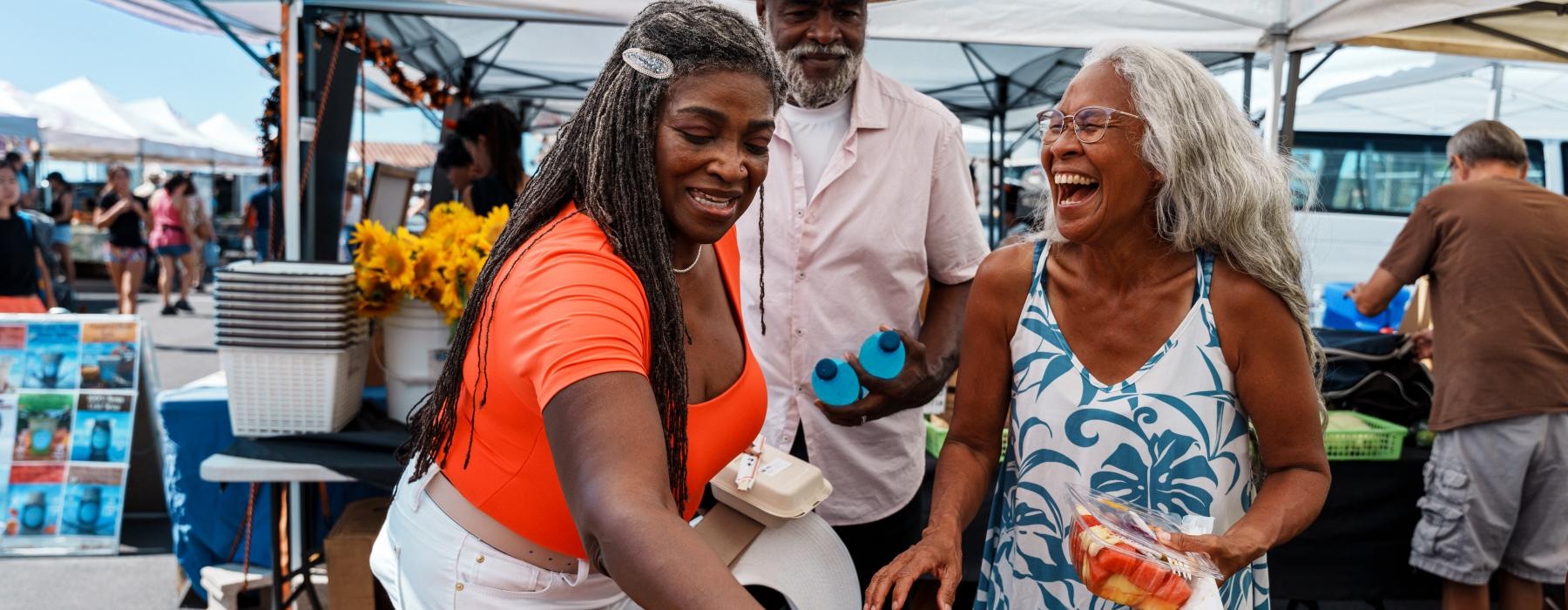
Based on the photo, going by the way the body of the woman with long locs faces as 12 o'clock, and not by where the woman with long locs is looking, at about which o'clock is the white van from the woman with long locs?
The white van is roughly at 9 o'clock from the woman with long locs.

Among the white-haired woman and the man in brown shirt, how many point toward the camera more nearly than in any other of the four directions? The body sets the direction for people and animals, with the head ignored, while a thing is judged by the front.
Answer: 1

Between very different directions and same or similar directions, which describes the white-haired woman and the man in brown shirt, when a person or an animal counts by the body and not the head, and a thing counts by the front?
very different directions

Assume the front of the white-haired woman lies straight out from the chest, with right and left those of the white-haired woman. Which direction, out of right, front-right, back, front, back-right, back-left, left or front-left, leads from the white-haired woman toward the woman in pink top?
back-right

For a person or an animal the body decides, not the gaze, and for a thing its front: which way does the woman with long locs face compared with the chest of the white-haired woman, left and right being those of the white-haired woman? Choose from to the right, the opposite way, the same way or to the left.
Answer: to the left

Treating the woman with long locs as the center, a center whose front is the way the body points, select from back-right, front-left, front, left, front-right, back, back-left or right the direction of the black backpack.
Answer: left

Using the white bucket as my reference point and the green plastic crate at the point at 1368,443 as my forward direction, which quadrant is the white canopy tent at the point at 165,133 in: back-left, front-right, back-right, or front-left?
back-left

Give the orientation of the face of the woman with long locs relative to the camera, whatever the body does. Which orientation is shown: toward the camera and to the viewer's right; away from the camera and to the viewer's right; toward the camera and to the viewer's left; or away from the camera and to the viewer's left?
toward the camera and to the viewer's right

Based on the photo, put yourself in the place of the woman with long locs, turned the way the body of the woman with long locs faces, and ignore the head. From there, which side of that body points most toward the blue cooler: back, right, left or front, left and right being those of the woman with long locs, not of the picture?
left

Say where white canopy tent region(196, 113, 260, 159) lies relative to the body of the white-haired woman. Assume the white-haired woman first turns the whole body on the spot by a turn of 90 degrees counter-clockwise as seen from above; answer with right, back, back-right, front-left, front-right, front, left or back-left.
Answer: back-left
